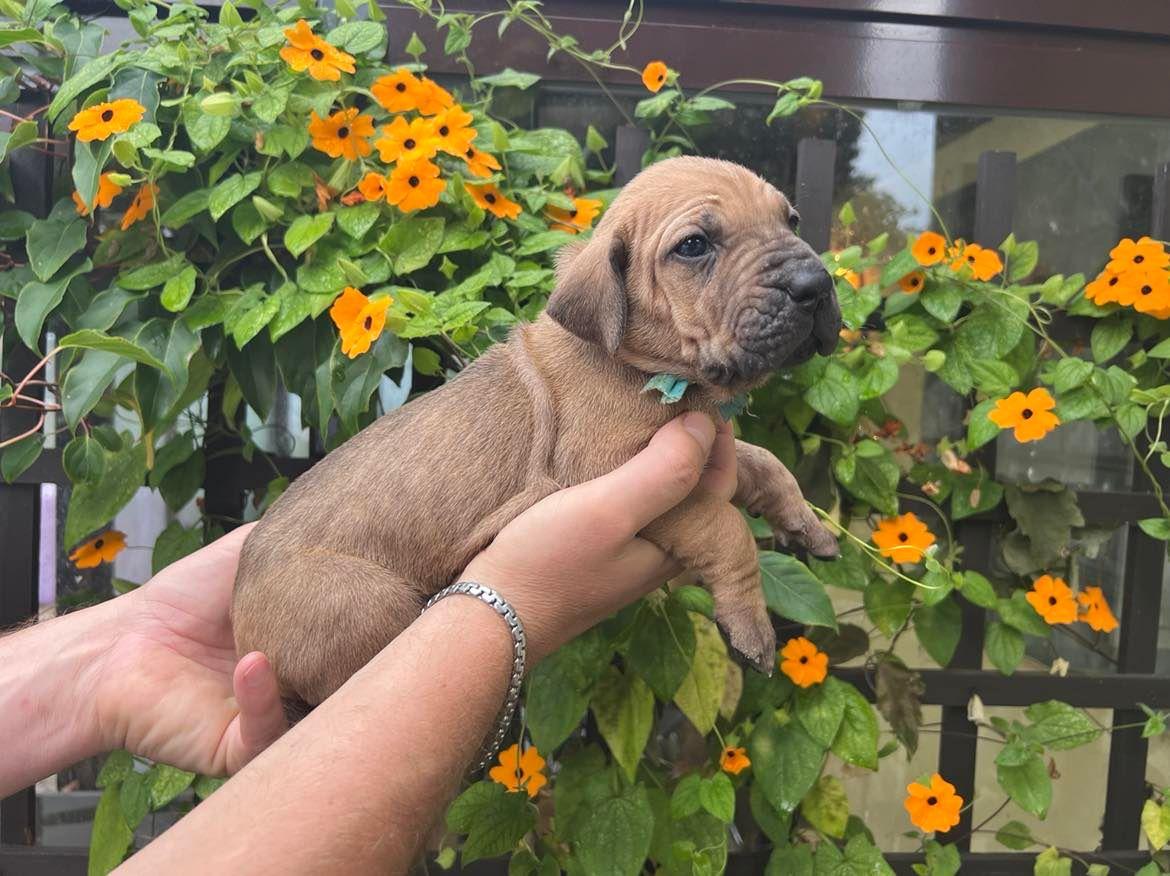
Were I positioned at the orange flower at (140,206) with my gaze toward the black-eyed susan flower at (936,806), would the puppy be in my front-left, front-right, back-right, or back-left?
front-right

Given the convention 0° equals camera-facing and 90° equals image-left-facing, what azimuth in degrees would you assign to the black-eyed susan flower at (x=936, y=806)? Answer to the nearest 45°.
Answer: approximately 0°

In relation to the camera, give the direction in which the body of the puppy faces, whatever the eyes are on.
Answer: to the viewer's right

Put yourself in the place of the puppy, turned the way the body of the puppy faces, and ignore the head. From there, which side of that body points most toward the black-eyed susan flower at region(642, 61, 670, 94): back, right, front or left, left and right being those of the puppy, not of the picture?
left

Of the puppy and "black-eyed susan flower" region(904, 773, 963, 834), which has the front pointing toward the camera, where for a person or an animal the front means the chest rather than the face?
the black-eyed susan flower

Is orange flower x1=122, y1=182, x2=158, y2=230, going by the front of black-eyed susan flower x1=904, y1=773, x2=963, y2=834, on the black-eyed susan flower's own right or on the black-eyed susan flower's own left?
on the black-eyed susan flower's own right
